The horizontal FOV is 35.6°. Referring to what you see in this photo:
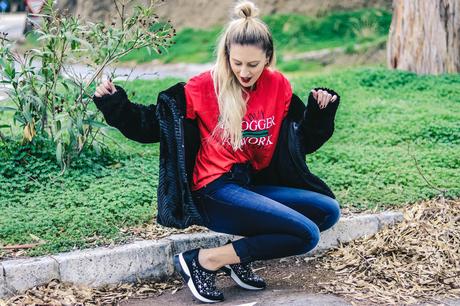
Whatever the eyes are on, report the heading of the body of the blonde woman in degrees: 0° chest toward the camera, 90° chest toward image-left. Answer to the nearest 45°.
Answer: approximately 315°
